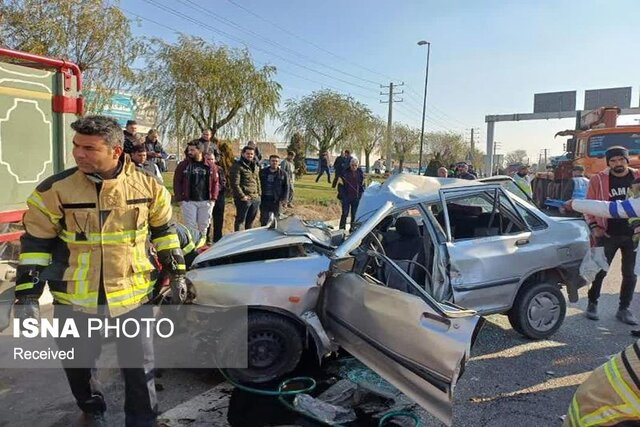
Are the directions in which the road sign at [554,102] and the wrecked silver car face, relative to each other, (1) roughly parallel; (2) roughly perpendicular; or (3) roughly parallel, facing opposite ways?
roughly perpendicular

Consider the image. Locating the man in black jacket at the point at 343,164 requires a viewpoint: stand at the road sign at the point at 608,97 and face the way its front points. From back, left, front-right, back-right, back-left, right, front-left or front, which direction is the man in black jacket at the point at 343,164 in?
back

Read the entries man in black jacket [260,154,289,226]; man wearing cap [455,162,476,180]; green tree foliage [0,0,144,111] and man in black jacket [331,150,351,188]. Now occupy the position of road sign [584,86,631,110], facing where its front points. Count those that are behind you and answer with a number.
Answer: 4

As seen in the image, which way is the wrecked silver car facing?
to the viewer's left

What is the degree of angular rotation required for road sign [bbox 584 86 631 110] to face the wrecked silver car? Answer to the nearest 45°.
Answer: approximately 180°

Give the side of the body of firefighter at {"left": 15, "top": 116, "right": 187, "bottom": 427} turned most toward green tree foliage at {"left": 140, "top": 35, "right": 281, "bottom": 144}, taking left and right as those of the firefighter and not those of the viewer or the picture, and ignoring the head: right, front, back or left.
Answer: back

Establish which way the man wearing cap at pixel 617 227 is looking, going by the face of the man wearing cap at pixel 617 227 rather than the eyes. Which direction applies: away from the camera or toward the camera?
toward the camera

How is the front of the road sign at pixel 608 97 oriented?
away from the camera

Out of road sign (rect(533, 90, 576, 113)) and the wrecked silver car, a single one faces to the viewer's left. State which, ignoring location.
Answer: the wrecked silver car

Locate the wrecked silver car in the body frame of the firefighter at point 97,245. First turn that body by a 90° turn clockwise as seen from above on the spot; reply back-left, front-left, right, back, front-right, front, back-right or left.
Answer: back

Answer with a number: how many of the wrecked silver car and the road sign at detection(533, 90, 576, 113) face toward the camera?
0

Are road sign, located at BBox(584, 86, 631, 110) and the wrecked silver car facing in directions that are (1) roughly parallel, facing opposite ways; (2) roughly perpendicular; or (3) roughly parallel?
roughly perpendicular

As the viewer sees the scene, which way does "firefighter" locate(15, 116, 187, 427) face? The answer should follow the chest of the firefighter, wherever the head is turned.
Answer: toward the camera

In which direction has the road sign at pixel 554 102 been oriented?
away from the camera
